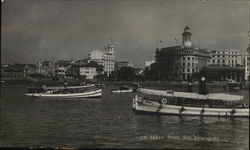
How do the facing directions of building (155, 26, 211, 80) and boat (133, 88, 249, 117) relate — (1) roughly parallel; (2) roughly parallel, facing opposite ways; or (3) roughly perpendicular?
roughly perpendicular

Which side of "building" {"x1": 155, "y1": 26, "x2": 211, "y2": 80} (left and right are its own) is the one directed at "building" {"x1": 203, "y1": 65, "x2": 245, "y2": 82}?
left

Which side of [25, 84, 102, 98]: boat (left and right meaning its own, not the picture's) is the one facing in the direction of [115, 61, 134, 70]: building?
left

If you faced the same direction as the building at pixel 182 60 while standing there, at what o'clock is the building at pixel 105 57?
the building at pixel 105 57 is roughly at 3 o'clock from the building at pixel 182 60.

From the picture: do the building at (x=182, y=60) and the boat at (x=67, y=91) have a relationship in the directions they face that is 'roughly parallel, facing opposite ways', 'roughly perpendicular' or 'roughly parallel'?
roughly perpendicular

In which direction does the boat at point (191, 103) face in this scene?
to the viewer's left

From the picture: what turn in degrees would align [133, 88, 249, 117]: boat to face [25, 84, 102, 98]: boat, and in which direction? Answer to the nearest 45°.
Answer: approximately 45° to its right

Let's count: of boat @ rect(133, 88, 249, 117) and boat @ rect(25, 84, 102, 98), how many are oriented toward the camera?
0

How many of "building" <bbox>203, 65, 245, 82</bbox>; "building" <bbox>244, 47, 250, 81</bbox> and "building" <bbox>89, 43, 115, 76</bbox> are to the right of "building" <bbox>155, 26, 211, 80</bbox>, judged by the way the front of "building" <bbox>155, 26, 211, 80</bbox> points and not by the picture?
1
